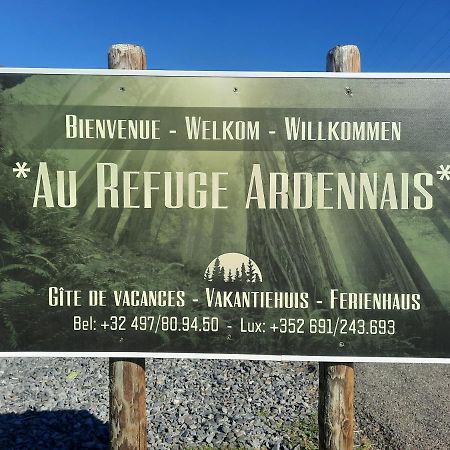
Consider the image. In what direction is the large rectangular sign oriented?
toward the camera
